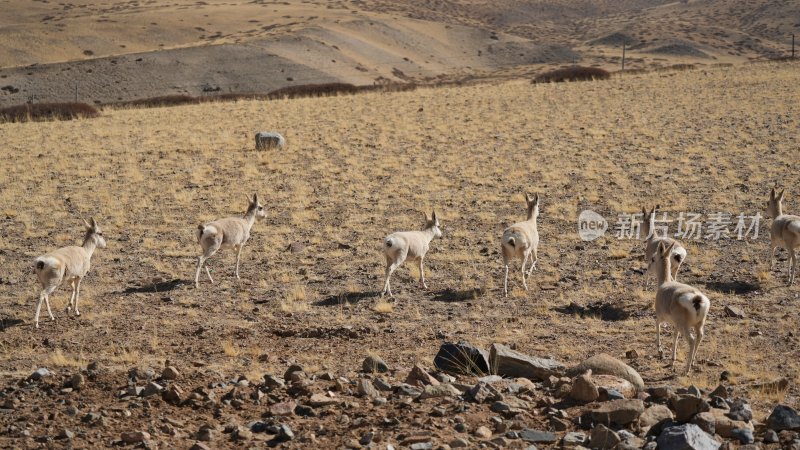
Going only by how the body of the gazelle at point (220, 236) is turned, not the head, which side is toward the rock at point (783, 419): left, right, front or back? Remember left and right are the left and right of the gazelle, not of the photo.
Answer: right

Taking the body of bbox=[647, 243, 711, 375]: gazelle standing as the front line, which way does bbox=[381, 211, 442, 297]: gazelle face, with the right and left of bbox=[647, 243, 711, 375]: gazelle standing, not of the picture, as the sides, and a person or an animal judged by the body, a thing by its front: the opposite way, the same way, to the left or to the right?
to the right

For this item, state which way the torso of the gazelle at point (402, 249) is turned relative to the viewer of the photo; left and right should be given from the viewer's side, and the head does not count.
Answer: facing away from the viewer and to the right of the viewer

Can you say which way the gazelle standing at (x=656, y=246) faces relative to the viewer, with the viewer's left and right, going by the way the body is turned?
facing away from the viewer and to the left of the viewer

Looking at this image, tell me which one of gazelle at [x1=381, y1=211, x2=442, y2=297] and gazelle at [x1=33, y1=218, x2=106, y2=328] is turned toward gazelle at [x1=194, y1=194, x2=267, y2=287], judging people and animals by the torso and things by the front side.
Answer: gazelle at [x1=33, y1=218, x2=106, y2=328]

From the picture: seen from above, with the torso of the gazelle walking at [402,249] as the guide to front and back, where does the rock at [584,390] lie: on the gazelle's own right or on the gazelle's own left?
on the gazelle's own right

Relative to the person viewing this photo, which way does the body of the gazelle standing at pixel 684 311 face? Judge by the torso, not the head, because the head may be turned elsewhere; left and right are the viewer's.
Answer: facing away from the viewer and to the left of the viewer

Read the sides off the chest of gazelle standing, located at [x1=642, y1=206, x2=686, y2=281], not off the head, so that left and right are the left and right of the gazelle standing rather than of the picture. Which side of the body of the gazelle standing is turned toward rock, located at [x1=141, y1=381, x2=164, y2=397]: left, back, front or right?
left

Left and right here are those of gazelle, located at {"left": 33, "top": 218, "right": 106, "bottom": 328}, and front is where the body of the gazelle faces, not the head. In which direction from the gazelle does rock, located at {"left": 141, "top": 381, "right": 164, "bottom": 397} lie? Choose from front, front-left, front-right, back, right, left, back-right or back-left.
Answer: back-right

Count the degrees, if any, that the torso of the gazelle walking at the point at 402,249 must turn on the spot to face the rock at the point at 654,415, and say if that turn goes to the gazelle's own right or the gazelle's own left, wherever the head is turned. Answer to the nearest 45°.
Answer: approximately 135° to the gazelle's own right

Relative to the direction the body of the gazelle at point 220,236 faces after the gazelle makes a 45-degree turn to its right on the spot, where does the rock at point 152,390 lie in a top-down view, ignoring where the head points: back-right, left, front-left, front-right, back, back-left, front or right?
right

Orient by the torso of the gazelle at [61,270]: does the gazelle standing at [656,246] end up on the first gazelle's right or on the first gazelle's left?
on the first gazelle's right
